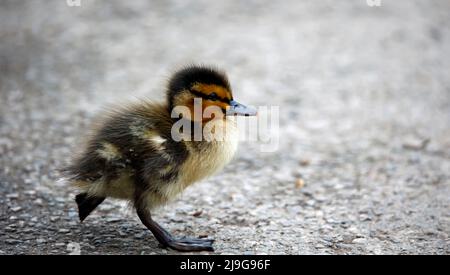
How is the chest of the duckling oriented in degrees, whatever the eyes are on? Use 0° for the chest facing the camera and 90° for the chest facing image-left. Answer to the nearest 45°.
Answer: approximately 270°
